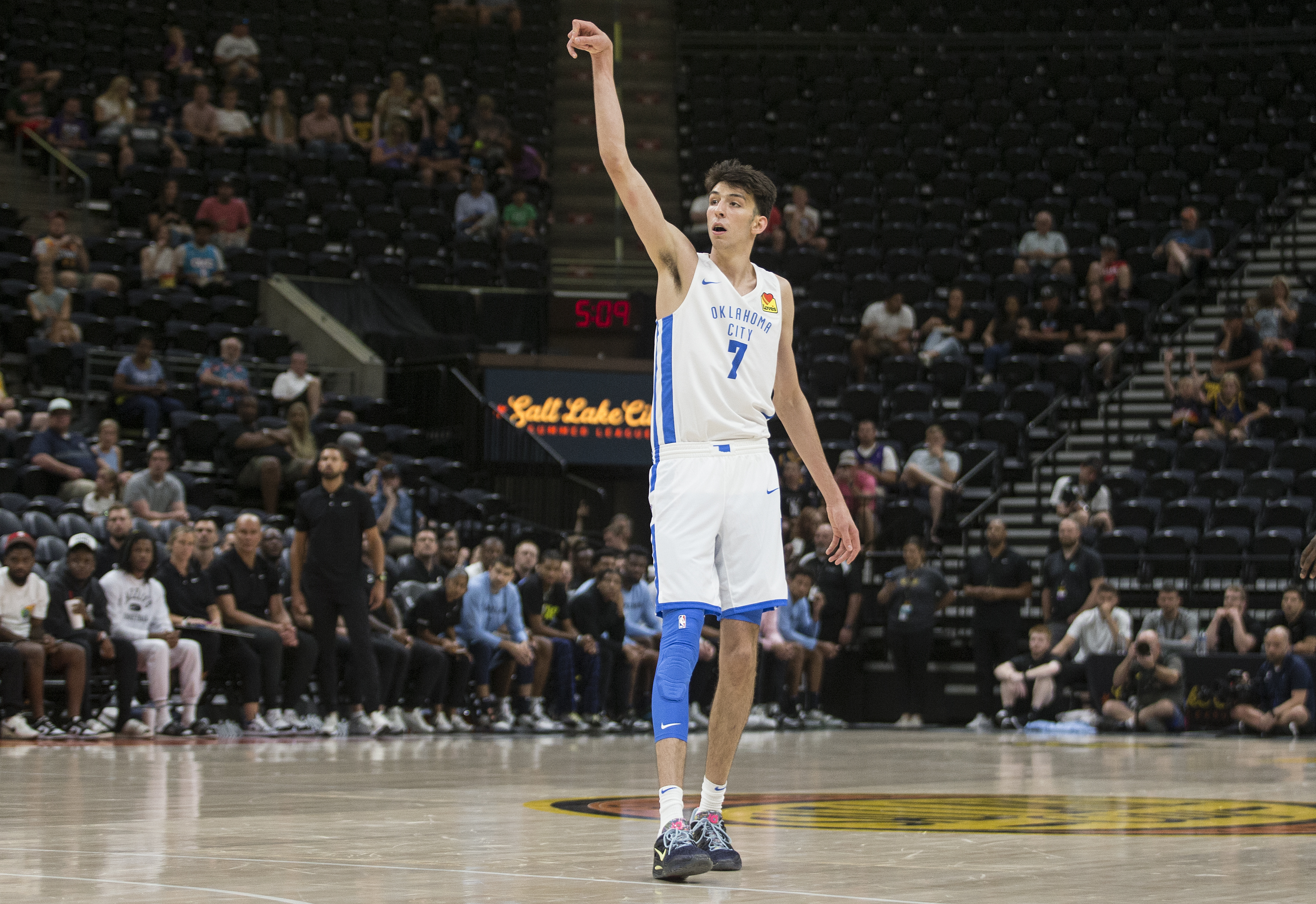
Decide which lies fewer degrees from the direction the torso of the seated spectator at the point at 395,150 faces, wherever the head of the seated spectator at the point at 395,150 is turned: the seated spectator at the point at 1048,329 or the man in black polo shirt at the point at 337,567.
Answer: the man in black polo shirt

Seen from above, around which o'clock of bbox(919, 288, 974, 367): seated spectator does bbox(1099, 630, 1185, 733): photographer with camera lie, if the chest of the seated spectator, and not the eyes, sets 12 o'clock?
The photographer with camera is roughly at 10 o'clock from the seated spectator.

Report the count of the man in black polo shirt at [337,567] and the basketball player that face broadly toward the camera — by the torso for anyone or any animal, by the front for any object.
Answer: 2

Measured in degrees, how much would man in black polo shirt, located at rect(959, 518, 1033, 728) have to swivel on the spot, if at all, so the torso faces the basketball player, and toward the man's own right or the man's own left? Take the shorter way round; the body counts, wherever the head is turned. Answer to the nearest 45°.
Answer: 0° — they already face them

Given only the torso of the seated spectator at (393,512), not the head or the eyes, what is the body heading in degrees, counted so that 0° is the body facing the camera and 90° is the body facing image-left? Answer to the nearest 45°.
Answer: approximately 0°

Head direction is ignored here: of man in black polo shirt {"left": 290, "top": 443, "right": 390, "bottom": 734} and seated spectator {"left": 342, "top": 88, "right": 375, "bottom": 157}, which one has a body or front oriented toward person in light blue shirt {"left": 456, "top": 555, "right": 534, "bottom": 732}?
the seated spectator

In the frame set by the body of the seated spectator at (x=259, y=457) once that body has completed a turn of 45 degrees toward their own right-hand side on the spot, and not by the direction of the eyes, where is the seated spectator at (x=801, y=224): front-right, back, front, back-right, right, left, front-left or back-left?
back-left

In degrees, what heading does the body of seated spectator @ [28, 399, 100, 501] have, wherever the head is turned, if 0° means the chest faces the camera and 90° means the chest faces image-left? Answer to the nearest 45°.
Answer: approximately 315°

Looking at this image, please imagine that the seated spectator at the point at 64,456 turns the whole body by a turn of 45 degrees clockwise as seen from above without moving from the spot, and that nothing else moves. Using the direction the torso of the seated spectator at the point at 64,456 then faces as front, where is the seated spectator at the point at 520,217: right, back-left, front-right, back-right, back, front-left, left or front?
back-left

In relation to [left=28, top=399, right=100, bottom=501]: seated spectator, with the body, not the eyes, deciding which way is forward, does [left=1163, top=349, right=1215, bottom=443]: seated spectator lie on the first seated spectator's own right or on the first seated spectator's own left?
on the first seated spectator's own left

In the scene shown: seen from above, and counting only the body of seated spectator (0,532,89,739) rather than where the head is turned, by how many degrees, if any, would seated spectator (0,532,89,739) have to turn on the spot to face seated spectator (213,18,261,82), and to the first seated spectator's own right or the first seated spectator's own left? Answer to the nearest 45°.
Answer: approximately 135° to the first seated spectator's own left

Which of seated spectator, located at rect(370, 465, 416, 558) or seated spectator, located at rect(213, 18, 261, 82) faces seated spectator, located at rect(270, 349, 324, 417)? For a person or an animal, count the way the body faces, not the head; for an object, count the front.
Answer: seated spectator, located at rect(213, 18, 261, 82)

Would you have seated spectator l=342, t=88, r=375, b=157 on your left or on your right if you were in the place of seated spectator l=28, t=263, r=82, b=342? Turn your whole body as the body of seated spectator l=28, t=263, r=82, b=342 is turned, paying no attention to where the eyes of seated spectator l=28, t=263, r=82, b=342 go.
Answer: on your left
